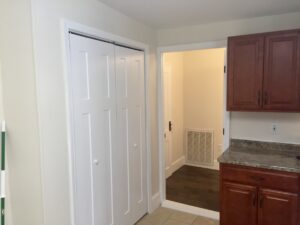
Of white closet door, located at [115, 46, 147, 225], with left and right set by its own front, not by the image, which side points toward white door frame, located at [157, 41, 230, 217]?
left

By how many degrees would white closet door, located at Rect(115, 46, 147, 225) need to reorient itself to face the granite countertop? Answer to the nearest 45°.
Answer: approximately 45° to its left

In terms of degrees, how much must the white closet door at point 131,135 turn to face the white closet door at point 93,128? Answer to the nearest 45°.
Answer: approximately 90° to its right

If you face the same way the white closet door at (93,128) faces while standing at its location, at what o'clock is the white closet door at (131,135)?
the white closet door at (131,135) is roughly at 9 o'clock from the white closet door at (93,128).

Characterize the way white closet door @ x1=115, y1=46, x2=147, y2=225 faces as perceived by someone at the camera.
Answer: facing the viewer and to the right of the viewer

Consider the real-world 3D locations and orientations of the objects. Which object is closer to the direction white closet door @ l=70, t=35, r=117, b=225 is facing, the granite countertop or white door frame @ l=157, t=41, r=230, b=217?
the granite countertop

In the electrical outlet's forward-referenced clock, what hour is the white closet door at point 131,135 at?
The white closet door is roughly at 2 o'clock from the electrical outlet.

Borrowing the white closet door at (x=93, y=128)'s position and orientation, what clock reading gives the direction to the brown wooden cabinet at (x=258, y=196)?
The brown wooden cabinet is roughly at 11 o'clock from the white closet door.

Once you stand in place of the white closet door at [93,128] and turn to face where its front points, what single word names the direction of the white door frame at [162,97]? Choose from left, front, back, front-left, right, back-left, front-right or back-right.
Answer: left

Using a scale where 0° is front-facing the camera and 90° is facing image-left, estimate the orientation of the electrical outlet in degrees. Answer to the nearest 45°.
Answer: approximately 0°

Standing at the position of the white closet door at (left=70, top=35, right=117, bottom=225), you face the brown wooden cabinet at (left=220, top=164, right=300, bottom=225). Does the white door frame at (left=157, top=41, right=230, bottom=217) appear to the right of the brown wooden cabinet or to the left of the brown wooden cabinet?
left

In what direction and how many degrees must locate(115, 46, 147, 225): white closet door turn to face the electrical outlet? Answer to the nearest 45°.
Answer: approximately 45° to its left
